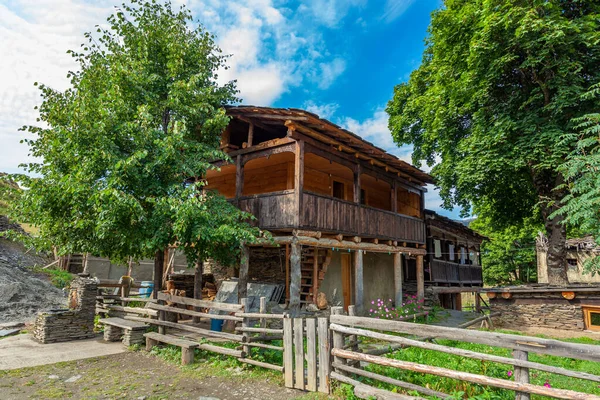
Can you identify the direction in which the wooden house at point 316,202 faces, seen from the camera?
facing the viewer and to the right of the viewer

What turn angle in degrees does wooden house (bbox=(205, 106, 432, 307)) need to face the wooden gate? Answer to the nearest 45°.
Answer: approximately 45° to its right

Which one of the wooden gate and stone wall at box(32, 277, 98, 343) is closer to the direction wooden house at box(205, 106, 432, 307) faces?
the wooden gate

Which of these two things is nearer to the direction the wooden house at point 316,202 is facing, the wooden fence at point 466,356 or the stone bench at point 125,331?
the wooden fence

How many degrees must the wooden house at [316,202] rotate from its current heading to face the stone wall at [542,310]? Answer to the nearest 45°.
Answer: approximately 45° to its left

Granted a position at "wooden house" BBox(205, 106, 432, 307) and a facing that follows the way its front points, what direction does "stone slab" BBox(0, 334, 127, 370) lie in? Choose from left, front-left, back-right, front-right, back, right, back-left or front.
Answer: right

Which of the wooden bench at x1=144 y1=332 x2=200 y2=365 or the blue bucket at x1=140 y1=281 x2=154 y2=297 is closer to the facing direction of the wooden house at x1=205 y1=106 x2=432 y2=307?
the wooden bench

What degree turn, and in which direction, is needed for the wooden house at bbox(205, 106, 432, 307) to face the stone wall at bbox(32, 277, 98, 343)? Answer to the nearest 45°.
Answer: approximately 90° to its right

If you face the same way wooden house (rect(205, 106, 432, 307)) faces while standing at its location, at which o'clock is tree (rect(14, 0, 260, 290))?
The tree is roughly at 3 o'clock from the wooden house.

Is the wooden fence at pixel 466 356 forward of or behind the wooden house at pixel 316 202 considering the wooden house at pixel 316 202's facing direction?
forward

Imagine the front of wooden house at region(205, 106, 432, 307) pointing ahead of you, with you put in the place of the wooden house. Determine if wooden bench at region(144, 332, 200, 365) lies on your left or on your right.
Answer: on your right

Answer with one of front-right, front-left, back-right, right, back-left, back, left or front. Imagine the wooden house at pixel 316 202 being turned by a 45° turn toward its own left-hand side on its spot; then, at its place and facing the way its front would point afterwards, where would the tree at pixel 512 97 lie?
front

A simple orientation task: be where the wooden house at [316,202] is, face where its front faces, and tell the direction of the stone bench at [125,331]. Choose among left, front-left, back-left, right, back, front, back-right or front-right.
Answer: right
